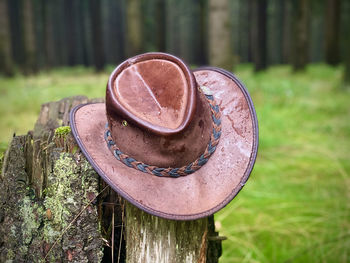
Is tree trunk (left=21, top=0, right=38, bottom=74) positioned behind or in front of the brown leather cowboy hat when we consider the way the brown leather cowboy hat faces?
behind
